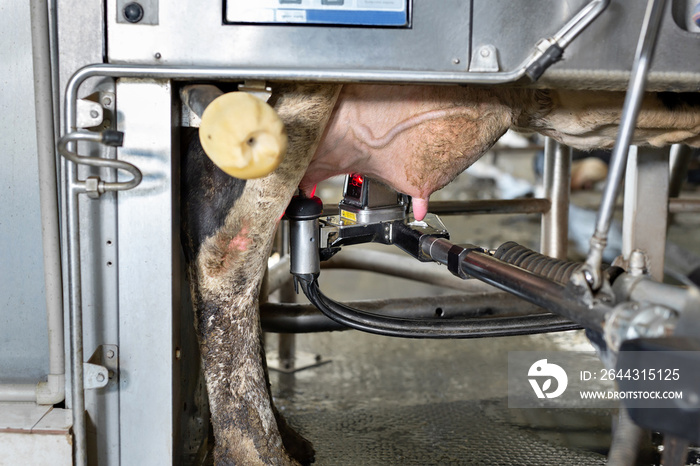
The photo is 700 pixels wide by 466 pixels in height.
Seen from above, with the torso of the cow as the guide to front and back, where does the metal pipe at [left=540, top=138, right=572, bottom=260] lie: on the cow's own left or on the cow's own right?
on the cow's own left

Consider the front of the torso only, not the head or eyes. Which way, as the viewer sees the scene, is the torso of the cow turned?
to the viewer's right

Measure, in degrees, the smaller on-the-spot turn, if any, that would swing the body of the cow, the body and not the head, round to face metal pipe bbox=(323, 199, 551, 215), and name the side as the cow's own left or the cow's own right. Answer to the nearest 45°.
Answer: approximately 90° to the cow's own left
